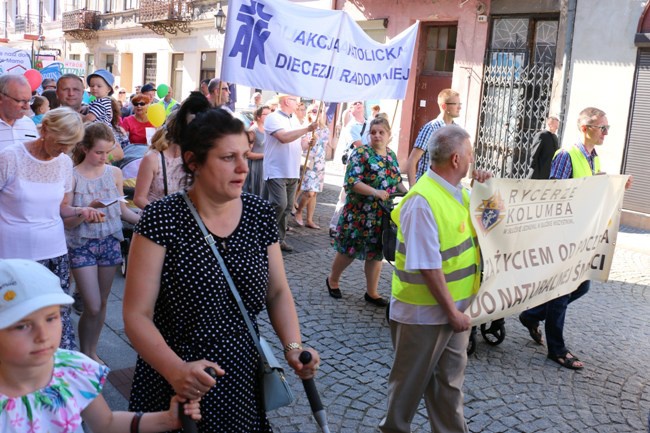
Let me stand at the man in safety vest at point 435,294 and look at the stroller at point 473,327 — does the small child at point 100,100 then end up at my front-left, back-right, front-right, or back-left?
front-left

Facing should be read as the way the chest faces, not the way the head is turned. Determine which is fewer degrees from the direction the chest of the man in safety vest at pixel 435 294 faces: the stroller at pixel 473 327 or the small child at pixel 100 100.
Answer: the stroller

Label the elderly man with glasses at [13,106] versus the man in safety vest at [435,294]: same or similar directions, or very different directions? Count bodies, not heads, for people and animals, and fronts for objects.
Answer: same or similar directions

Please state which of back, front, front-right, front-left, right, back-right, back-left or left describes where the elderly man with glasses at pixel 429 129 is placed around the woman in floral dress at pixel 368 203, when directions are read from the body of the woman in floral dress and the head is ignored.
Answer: left

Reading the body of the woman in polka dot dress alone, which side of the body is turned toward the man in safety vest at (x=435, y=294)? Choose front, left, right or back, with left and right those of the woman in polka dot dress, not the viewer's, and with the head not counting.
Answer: left

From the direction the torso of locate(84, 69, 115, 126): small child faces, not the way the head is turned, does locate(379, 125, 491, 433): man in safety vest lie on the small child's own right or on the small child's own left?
on the small child's own left

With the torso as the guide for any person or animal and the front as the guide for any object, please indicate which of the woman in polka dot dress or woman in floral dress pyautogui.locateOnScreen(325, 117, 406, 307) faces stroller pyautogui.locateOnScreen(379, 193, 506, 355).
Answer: the woman in floral dress

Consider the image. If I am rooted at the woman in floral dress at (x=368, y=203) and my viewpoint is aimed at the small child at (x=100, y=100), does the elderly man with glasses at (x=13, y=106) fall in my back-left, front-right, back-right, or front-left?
front-left

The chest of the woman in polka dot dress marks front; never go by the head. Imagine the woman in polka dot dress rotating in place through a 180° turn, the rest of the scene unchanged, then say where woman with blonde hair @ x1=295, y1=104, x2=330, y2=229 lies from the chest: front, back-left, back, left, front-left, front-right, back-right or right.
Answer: front-right

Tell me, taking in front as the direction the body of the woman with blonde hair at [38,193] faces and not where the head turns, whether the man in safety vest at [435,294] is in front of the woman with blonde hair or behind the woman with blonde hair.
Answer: in front

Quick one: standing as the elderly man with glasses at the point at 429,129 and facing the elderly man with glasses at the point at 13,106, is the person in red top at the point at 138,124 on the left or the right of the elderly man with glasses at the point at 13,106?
right

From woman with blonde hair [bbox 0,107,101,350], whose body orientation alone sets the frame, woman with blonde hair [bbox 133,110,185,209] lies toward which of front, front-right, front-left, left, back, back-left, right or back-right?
left

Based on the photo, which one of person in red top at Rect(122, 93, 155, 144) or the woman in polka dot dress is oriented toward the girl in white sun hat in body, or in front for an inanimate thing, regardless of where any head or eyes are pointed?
the person in red top

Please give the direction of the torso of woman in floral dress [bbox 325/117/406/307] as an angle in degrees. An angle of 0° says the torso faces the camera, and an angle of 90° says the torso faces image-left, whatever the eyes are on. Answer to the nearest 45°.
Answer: approximately 315°
